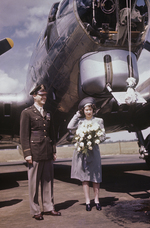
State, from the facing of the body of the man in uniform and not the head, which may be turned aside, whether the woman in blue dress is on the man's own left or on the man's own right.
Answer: on the man's own left

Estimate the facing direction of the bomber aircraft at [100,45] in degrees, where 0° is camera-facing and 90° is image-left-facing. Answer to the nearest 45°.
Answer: approximately 315°

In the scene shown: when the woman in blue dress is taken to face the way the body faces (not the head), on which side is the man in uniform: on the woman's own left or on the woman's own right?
on the woman's own right

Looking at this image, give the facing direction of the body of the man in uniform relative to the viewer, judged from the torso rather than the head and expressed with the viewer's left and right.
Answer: facing the viewer and to the right of the viewer

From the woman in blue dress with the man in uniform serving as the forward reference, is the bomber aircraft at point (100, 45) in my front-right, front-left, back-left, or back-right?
back-right

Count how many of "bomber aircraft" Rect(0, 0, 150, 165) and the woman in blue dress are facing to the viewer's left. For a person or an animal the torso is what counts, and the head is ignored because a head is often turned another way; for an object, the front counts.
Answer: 0

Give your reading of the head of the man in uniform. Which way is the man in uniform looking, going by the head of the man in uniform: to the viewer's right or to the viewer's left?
to the viewer's right

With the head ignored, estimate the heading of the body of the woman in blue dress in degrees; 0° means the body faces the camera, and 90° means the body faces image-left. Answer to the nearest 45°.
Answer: approximately 0°
